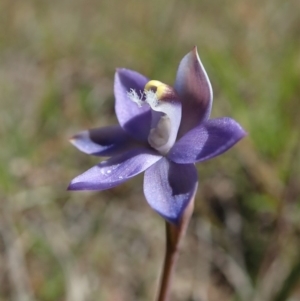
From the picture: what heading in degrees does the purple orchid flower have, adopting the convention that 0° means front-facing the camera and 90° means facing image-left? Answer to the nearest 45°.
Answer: approximately 45°
